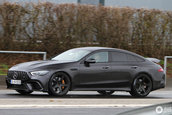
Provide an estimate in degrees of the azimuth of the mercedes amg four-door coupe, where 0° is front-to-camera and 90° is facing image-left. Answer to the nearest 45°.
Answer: approximately 45°
